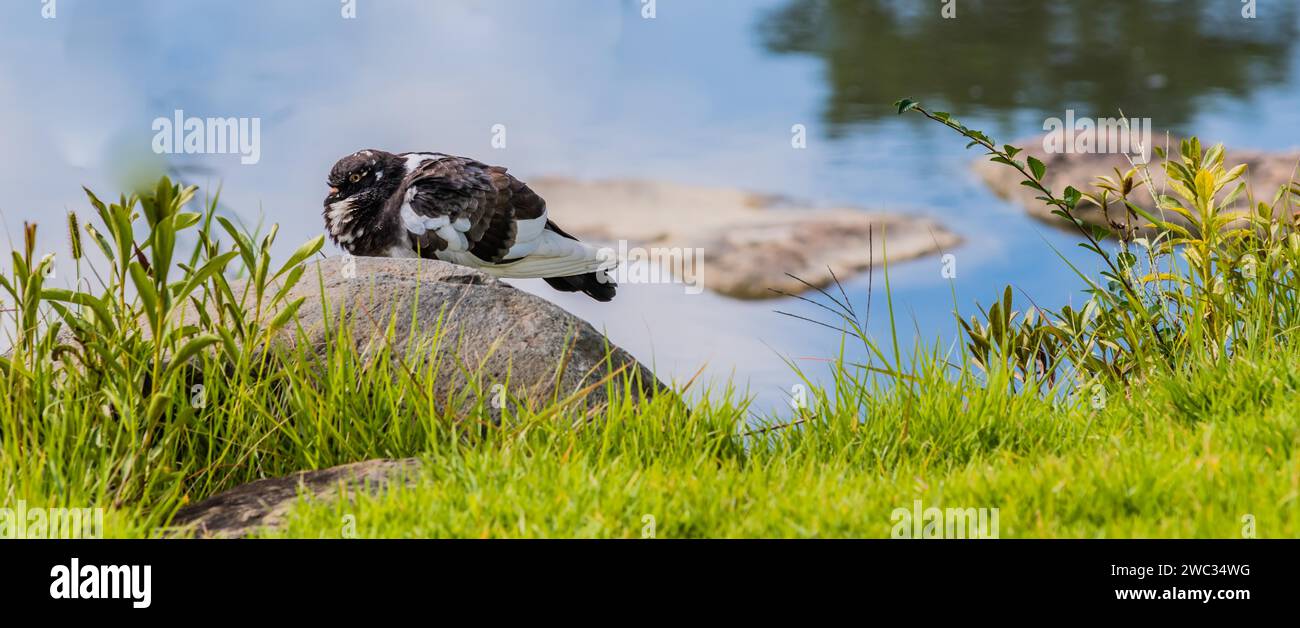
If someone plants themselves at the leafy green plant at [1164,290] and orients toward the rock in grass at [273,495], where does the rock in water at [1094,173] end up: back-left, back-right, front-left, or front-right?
back-right

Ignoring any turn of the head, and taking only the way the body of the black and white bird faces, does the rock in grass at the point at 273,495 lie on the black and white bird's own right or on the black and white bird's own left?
on the black and white bird's own left

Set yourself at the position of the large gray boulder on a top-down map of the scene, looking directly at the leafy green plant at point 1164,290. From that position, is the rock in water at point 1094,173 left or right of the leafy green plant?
left

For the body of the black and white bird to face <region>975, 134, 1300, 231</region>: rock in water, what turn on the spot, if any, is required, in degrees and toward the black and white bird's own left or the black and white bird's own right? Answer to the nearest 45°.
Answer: approximately 135° to the black and white bird's own right

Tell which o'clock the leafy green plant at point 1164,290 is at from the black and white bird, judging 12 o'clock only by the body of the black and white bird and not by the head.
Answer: The leafy green plant is roughly at 7 o'clock from the black and white bird.

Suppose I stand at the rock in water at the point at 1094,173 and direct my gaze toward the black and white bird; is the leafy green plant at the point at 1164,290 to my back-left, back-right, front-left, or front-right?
front-left

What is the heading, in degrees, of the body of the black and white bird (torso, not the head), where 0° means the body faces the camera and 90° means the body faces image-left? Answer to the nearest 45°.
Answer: approximately 90°
